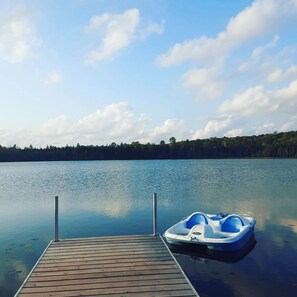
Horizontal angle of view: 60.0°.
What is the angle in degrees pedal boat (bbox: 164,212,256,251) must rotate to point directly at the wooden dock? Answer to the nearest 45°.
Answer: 0° — it already faces it
